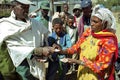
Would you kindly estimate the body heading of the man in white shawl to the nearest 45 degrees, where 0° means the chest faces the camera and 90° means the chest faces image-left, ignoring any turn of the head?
approximately 315°

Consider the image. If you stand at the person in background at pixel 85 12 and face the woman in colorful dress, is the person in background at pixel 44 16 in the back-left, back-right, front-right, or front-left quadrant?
back-right

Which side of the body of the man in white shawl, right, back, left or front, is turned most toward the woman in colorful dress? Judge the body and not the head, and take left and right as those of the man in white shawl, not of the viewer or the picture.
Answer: front

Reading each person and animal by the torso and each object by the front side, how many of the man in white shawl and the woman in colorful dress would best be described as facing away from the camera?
0

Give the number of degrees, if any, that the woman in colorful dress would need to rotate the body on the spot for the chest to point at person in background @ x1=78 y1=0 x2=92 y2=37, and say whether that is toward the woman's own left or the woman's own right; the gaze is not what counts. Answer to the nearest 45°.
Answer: approximately 135° to the woman's own right
